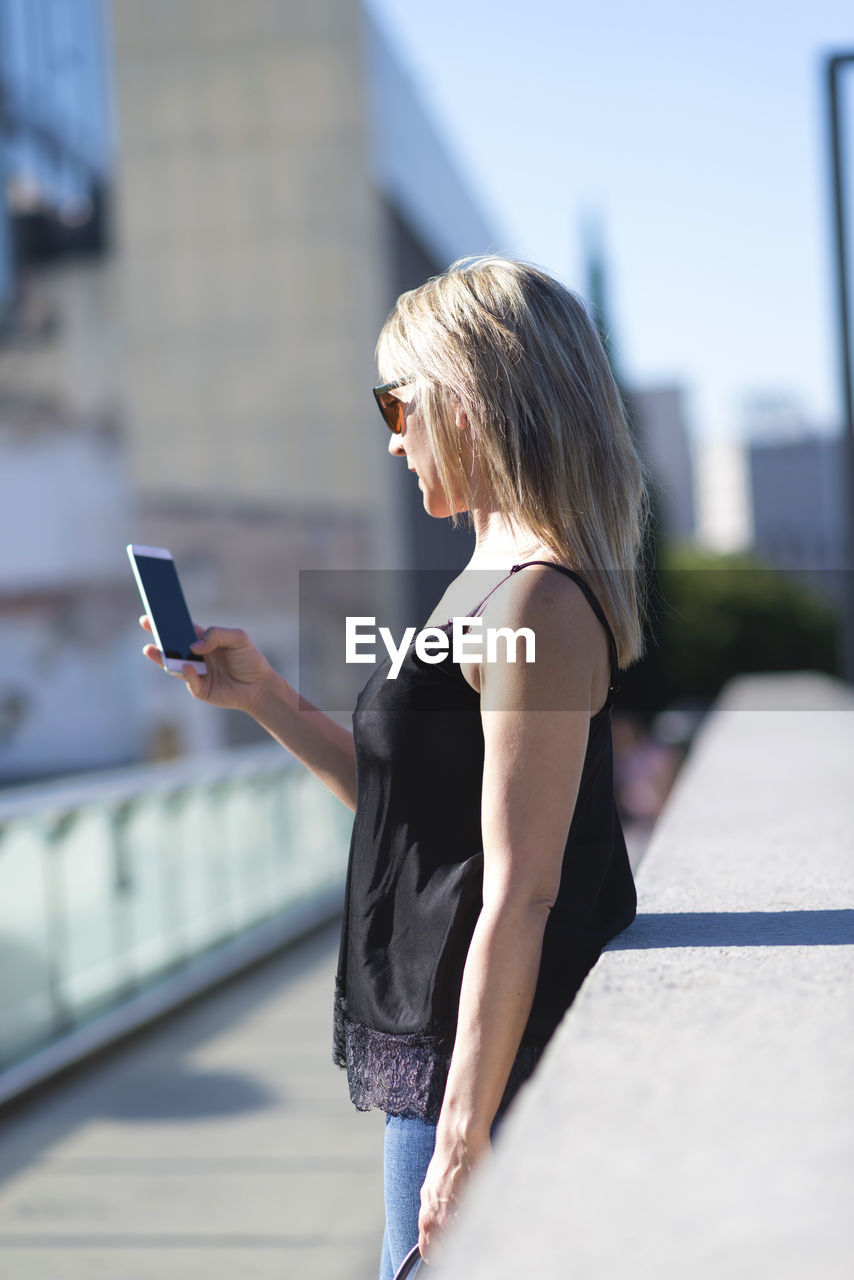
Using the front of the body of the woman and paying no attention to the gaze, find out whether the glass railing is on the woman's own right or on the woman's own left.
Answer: on the woman's own right

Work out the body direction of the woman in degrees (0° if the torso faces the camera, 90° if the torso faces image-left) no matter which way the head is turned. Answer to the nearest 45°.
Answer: approximately 90°

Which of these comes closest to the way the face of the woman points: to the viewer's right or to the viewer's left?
to the viewer's left

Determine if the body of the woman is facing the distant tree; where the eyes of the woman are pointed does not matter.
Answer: no
